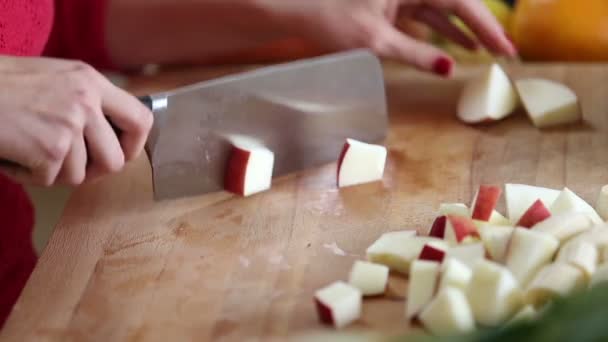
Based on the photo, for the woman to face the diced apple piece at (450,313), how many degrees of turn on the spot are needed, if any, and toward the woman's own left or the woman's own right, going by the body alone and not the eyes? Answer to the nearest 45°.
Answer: approximately 45° to the woman's own right

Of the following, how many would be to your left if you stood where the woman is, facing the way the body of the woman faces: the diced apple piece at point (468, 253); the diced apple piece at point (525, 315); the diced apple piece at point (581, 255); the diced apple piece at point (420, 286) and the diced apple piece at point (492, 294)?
0

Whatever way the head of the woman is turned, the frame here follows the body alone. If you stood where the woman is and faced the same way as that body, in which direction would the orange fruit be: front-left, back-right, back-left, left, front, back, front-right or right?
front

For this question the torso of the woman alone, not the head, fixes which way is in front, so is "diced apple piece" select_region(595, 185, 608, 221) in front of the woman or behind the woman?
in front

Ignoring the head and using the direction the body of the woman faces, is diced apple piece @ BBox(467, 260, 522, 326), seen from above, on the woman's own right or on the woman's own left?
on the woman's own right

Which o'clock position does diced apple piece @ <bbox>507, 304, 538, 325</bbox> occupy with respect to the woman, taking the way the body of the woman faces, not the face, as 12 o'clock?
The diced apple piece is roughly at 2 o'clock from the woman.

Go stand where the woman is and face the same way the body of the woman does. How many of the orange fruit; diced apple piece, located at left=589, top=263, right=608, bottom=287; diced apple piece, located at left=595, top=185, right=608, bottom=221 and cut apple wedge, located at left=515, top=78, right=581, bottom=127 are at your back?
0

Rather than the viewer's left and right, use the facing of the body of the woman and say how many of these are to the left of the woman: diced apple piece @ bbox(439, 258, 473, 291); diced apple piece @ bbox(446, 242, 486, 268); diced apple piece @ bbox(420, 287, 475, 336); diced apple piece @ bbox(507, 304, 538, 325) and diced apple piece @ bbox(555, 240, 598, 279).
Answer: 0

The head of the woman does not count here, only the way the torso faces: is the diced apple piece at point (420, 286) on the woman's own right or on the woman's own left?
on the woman's own right

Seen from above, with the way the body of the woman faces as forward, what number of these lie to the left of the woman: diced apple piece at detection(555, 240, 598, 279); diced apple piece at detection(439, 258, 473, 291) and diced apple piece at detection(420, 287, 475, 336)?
0

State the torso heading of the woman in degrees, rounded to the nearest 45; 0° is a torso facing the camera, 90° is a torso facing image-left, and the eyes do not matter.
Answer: approximately 270°

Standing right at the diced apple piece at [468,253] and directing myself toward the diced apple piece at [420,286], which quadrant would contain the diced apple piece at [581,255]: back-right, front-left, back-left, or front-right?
back-left

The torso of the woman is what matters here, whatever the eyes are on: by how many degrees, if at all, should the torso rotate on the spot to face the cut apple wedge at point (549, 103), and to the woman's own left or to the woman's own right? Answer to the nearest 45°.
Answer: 0° — they already face it
